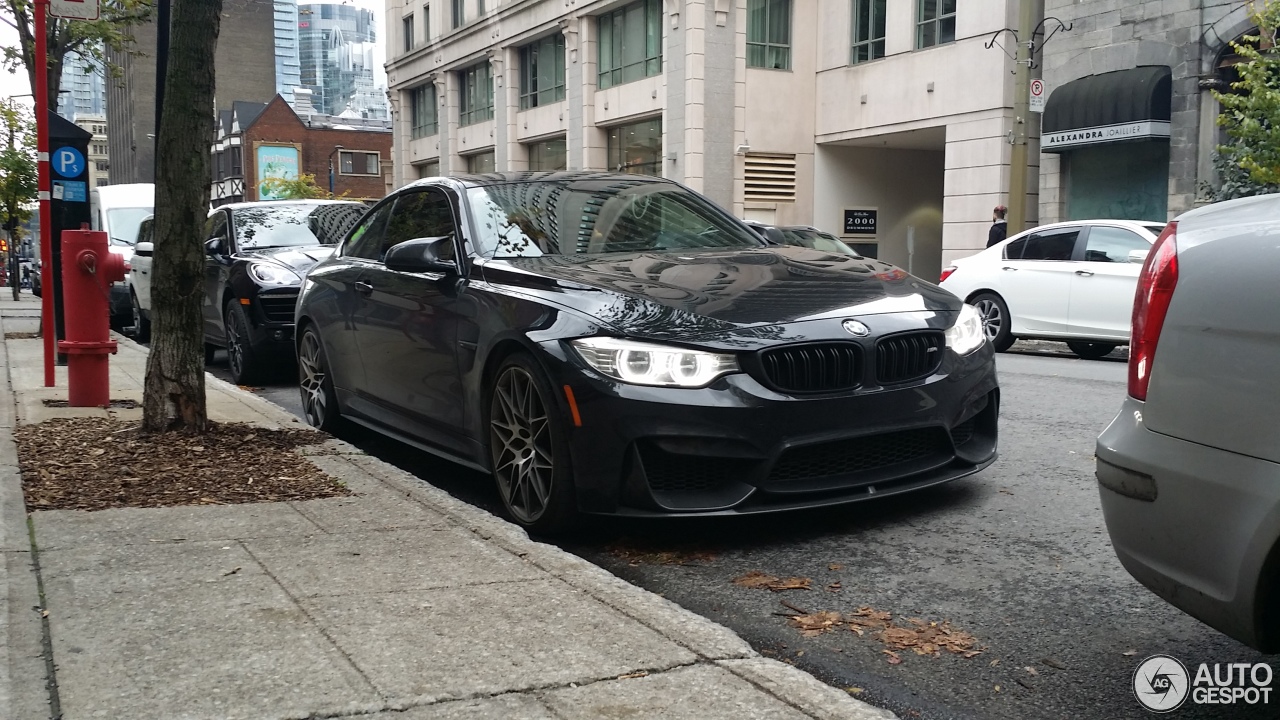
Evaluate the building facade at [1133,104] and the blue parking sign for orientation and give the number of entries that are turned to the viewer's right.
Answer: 0

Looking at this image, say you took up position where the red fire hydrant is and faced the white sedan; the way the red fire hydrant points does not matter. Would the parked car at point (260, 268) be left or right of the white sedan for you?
left

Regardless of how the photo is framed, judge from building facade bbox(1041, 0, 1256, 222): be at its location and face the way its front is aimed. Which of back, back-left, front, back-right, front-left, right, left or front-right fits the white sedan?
front-left

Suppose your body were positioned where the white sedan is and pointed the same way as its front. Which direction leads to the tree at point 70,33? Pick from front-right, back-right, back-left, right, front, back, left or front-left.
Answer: back-right

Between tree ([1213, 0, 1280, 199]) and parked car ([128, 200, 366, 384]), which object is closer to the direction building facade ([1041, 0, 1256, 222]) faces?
the parked car

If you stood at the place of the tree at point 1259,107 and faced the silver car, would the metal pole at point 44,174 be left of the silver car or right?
right

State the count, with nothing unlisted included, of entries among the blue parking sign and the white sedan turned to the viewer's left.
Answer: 0

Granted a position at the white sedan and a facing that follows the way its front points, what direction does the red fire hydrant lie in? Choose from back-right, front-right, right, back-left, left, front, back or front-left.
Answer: right

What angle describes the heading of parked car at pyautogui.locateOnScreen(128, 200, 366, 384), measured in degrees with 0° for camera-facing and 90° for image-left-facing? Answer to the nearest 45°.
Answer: approximately 315°

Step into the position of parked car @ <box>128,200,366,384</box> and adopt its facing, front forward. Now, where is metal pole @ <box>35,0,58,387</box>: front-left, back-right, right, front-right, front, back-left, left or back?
right

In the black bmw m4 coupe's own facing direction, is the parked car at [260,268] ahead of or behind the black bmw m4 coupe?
behind

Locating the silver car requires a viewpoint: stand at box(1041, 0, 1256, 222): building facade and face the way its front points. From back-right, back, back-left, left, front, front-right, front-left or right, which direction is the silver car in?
front-left

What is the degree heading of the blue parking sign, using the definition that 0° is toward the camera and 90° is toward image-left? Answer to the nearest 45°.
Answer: approximately 0°
